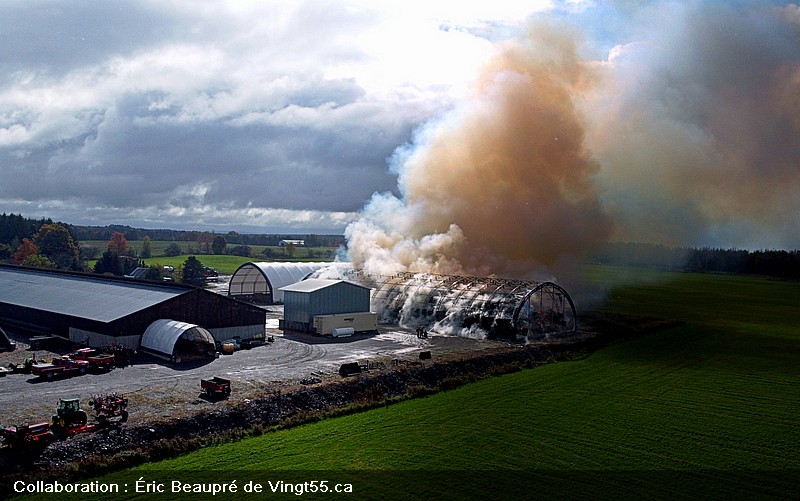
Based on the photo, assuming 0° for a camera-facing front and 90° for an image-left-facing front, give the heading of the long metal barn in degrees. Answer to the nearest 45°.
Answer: approximately 315°

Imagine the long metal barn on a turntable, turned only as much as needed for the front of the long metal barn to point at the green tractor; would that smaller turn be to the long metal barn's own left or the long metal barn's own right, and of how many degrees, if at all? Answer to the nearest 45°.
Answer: approximately 45° to the long metal barn's own right

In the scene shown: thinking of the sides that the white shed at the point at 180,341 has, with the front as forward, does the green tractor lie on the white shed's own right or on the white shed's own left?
on the white shed's own right

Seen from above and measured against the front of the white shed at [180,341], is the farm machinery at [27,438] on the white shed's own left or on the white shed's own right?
on the white shed's own right
